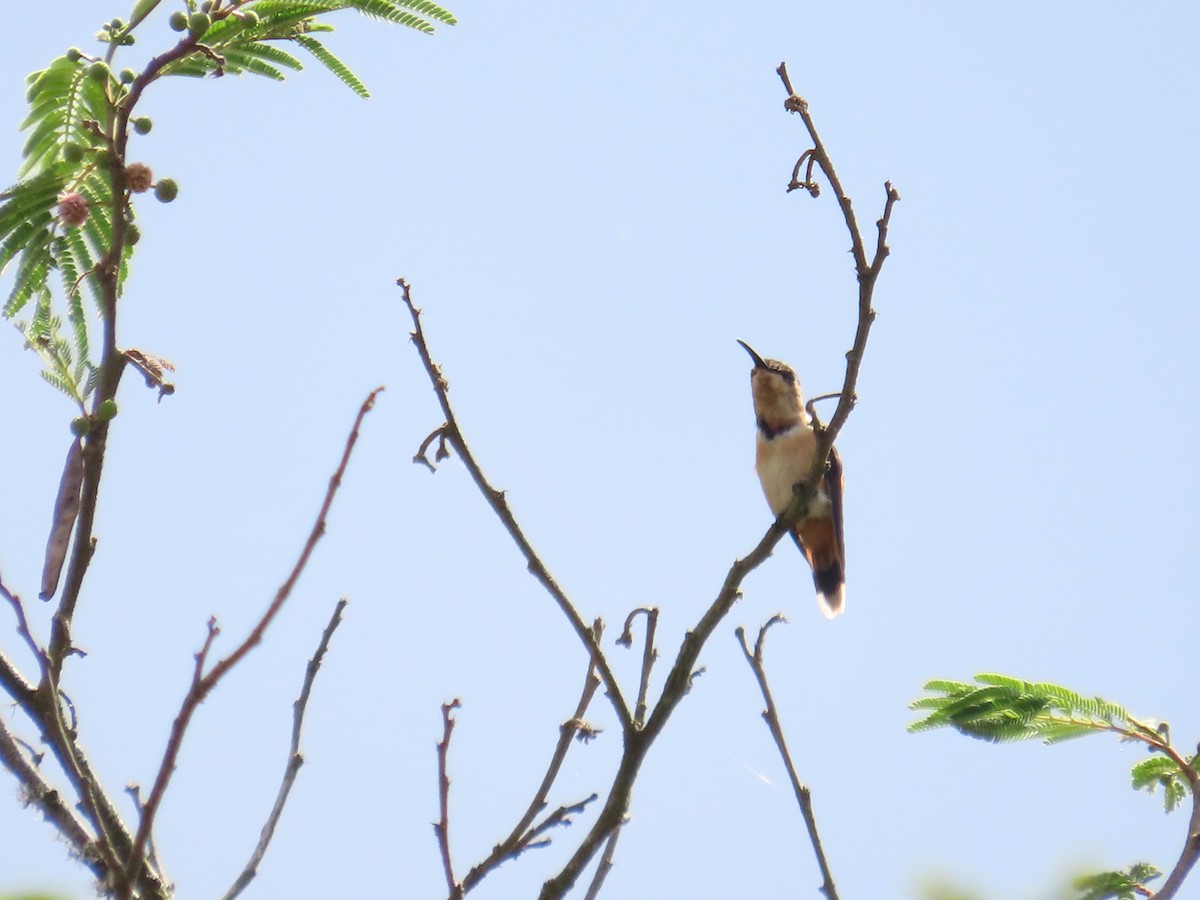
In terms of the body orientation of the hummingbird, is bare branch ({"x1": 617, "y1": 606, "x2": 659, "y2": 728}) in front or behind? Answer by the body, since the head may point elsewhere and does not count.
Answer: in front

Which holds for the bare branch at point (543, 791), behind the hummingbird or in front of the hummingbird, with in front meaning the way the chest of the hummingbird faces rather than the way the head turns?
in front

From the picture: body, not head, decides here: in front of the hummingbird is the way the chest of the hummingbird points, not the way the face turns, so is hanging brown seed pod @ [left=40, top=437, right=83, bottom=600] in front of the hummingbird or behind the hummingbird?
in front
